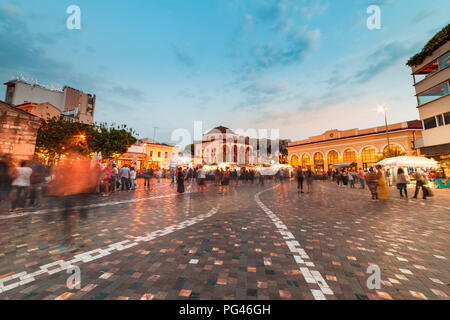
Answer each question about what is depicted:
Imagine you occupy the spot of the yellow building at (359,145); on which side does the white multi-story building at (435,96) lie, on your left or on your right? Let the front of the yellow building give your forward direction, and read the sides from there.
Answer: on your left

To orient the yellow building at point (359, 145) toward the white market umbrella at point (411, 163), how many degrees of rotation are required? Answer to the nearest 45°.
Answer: approximately 45° to its left

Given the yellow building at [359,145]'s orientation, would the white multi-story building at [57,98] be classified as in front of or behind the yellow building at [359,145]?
in front

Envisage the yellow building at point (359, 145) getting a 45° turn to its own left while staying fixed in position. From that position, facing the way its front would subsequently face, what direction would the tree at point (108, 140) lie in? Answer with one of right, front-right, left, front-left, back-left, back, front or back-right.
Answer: front-right

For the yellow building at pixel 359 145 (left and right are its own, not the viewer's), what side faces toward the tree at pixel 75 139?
front

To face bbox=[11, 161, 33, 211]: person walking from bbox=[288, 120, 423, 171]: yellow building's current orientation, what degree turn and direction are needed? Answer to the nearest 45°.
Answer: approximately 45° to its left

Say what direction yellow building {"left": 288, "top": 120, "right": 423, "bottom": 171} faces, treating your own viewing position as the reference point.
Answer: facing the viewer and to the left of the viewer
